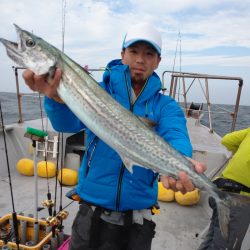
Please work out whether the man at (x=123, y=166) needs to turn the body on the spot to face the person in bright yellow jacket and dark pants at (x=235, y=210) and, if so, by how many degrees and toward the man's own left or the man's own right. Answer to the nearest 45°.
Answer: approximately 135° to the man's own left

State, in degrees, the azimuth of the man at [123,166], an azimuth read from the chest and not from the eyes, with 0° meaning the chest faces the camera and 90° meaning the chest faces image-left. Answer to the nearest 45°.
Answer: approximately 0°

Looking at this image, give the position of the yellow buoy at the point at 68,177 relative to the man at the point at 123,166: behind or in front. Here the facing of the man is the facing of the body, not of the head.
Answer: behind

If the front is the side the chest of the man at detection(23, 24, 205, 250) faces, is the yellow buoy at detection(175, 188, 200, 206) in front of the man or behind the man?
behind

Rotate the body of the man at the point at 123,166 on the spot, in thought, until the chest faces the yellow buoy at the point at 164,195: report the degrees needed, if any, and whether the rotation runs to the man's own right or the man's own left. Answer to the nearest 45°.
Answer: approximately 180°

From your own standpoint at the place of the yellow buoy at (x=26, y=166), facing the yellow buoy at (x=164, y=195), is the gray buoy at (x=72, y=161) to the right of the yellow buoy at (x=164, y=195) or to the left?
left

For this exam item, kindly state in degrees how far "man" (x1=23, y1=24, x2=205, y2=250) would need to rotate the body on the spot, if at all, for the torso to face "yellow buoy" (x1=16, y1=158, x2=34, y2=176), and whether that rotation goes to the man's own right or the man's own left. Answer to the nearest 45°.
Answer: approximately 135° to the man's own right
